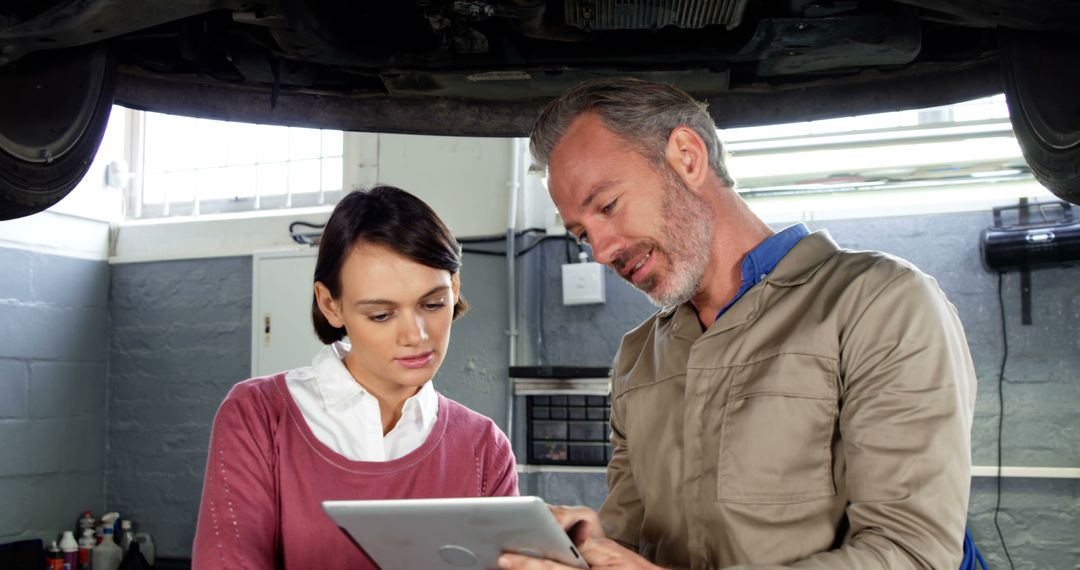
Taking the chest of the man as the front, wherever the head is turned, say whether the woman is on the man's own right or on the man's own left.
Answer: on the man's own right

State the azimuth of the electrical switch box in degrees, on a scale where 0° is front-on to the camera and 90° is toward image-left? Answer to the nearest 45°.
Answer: approximately 0°

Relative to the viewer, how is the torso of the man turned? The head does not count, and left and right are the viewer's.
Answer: facing the viewer and to the left of the viewer

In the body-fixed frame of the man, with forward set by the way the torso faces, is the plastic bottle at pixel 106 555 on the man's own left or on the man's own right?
on the man's own right

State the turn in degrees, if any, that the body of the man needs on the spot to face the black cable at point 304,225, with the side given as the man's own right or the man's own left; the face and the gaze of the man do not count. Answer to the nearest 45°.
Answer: approximately 90° to the man's own right

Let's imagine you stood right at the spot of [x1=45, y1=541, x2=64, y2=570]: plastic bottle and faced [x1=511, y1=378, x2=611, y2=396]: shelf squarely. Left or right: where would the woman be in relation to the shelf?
right

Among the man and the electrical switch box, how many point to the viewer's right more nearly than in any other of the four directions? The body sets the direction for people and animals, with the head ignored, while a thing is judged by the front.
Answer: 0

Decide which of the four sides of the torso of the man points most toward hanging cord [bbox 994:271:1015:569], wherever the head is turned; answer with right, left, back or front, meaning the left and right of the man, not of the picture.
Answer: back

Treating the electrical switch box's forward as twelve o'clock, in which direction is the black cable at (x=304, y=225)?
The black cable is roughly at 4 o'clock from the electrical switch box.

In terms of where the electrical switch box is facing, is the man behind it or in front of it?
in front

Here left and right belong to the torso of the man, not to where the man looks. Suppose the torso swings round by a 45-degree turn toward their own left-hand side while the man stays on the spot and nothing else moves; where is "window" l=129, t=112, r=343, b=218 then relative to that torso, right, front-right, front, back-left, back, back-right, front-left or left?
back-right

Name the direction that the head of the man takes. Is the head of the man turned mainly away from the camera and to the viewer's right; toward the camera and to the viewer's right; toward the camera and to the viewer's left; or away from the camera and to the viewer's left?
toward the camera and to the viewer's left

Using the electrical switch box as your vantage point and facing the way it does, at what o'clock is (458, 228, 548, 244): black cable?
The black cable is roughly at 4 o'clock from the electrical switch box.

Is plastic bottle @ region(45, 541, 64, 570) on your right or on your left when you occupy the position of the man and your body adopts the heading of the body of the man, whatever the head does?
on your right

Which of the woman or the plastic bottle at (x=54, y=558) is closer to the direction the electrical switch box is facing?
the woman

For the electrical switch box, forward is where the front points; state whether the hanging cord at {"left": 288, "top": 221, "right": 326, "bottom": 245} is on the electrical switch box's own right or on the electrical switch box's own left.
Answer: on the electrical switch box's own right

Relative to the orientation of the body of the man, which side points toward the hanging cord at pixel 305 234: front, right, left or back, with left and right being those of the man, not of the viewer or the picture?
right
